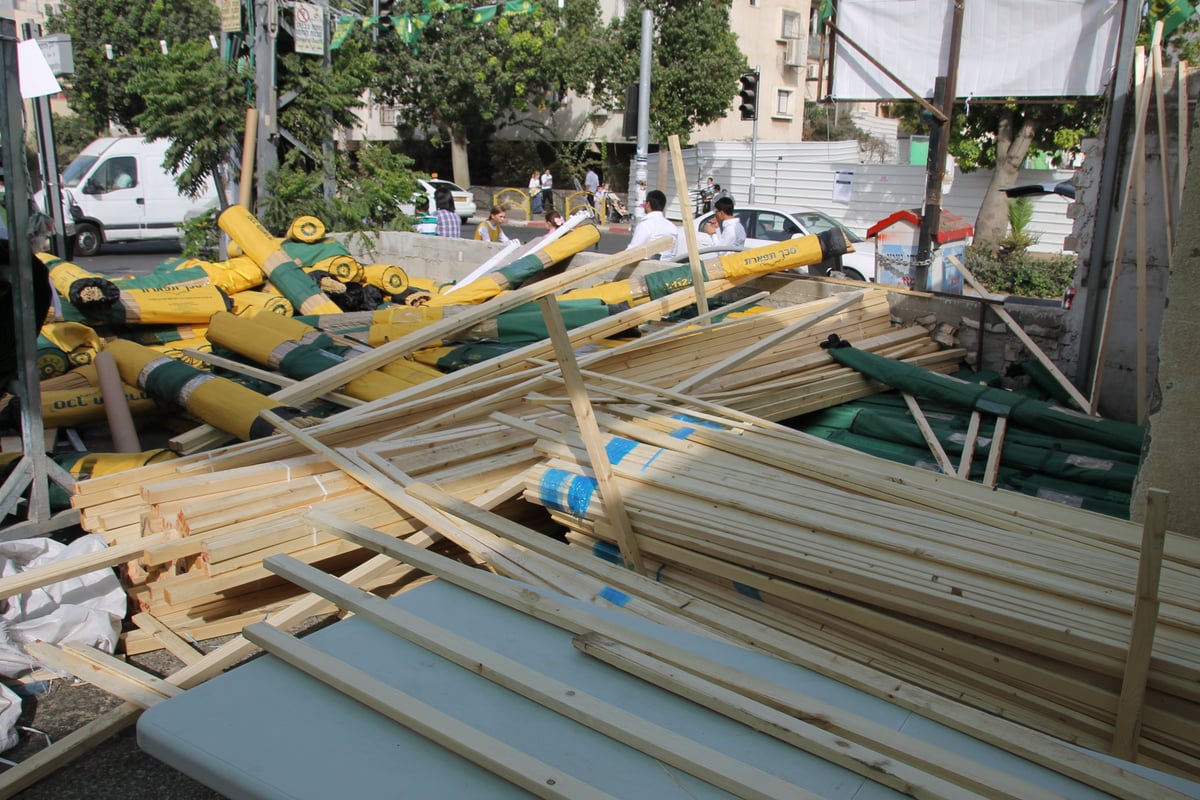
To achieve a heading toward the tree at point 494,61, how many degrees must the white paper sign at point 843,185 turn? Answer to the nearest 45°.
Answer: approximately 135° to its right

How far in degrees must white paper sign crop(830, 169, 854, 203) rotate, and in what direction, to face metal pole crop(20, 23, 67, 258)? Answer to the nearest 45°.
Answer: approximately 45° to its right

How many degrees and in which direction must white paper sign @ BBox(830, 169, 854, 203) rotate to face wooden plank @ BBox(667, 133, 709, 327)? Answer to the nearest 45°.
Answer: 0° — it already faces it

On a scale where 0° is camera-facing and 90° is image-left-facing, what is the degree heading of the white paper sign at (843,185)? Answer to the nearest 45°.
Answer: approximately 0°

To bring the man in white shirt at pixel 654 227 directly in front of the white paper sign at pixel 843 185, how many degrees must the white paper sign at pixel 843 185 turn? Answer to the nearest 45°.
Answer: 0° — it already faces them

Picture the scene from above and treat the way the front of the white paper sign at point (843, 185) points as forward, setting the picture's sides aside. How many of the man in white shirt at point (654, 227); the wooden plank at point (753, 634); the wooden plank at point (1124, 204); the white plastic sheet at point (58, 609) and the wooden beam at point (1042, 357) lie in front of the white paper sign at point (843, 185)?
5

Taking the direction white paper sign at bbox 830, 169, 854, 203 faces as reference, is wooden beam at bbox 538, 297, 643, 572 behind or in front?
in front

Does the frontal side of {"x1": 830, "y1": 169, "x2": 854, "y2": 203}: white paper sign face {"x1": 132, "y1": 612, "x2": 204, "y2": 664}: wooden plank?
yes

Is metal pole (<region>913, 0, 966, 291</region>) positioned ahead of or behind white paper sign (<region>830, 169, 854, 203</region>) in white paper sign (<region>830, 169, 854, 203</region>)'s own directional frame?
ahead

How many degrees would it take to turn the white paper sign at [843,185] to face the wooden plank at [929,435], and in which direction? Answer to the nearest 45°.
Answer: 0° — it already faces it

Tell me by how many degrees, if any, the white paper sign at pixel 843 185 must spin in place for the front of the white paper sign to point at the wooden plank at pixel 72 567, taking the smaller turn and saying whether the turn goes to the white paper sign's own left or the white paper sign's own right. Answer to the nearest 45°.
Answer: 0° — it already faces it

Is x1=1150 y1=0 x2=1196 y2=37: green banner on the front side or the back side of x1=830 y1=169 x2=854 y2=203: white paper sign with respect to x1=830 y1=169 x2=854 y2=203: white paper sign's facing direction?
on the front side
